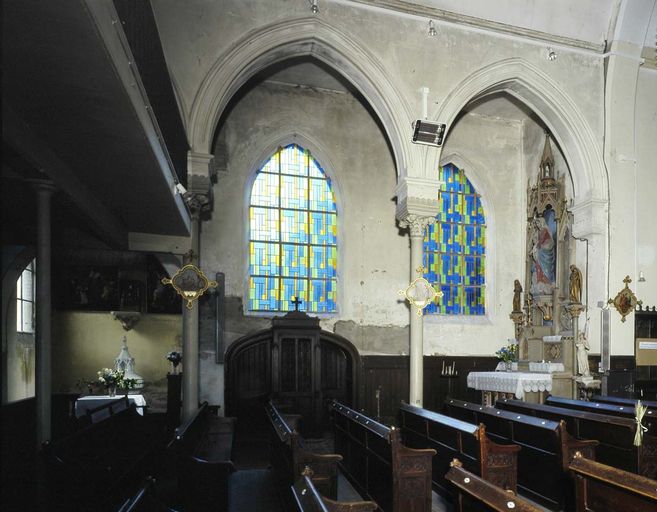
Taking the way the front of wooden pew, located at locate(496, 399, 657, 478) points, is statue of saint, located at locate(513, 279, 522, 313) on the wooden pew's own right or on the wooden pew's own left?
on the wooden pew's own left

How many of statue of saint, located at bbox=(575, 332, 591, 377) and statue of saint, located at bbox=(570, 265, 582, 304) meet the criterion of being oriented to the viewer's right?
0

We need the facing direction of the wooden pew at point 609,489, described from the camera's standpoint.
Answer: facing away from the viewer and to the right of the viewer

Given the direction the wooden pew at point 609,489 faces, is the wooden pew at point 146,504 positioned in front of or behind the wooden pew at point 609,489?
behind

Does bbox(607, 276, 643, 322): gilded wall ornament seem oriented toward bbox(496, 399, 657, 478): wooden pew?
yes

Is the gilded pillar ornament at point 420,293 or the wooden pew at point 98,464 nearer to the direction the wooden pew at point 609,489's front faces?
the gilded pillar ornament

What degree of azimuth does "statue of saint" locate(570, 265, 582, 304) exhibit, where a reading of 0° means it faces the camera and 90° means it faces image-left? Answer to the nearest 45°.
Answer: approximately 45°

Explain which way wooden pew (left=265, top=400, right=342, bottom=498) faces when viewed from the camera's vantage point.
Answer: facing to the right of the viewer

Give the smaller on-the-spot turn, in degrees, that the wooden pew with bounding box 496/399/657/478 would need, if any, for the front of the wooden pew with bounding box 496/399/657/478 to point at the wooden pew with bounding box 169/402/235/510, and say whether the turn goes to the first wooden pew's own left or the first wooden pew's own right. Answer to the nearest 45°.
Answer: approximately 180°

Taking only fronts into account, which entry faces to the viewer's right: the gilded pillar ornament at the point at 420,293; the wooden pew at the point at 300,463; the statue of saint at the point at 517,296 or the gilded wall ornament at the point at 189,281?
the wooden pew

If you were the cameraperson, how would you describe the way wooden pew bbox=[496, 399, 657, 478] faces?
facing away from the viewer and to the right of the viewer

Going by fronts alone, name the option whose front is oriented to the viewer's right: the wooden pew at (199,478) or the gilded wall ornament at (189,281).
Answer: the wooden pew

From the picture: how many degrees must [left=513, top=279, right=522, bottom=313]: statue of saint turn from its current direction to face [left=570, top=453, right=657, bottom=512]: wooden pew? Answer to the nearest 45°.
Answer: approximately 45° to its left
